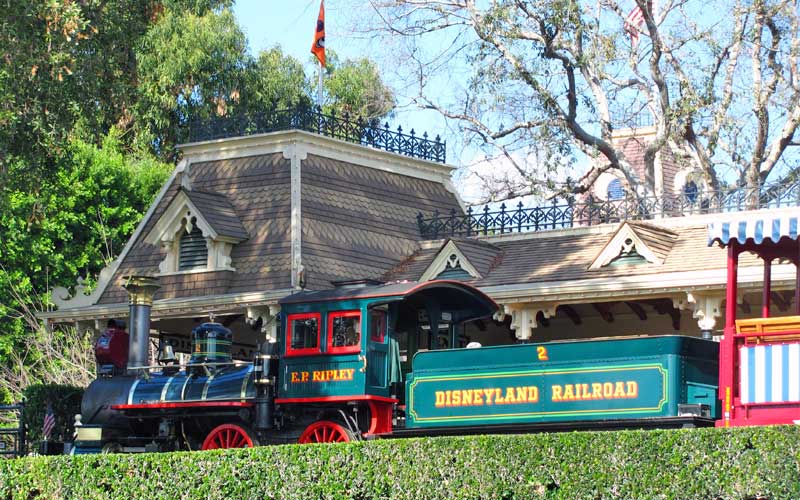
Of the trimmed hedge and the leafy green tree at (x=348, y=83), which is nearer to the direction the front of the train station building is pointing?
the trimmed hedge

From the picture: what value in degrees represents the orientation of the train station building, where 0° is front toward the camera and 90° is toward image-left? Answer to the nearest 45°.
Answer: approximately 45°

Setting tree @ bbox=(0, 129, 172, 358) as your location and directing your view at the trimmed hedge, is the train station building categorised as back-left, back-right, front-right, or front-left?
front-left

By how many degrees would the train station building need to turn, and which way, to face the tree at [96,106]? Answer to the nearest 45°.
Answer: approximately 90° to its right

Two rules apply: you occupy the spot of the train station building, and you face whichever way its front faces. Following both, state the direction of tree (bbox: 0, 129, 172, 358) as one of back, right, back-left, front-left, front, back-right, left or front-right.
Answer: right
